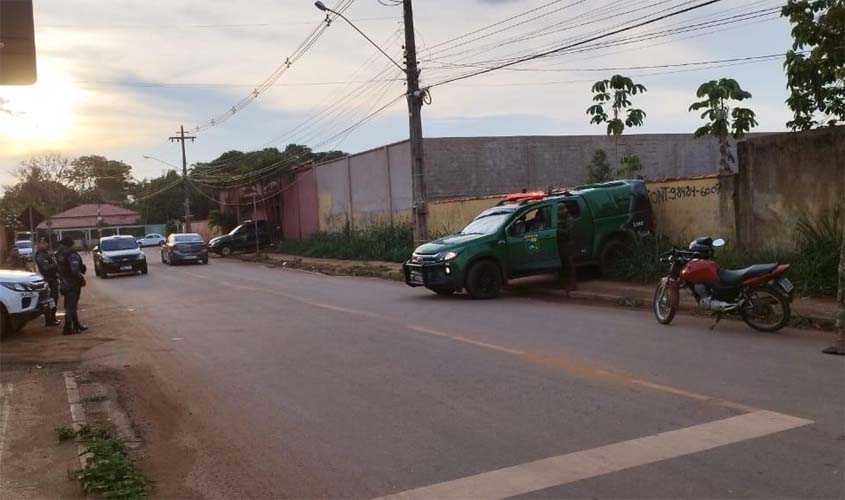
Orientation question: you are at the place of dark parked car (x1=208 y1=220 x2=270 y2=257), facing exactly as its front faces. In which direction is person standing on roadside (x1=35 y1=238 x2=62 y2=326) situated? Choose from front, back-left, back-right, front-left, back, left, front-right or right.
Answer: front-left

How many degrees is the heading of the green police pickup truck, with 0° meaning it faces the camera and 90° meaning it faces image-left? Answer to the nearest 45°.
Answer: approximately 45°

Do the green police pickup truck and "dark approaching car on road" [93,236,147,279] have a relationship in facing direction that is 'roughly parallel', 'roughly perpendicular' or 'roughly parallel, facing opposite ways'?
roughly perpendicular

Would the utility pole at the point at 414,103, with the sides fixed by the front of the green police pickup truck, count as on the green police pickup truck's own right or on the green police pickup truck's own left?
on the green police pickup truck's own right

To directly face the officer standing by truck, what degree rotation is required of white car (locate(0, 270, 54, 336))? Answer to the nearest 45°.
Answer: approximately 45° to its left

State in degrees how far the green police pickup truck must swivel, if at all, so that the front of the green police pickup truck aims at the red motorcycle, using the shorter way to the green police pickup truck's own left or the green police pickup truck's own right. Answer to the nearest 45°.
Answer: approximately 90° to the green police pickup truck's own left
